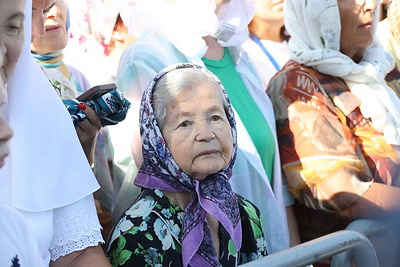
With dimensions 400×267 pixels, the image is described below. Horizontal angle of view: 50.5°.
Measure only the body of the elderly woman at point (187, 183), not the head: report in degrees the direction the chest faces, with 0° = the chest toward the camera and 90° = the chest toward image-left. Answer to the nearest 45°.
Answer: approximately 315°

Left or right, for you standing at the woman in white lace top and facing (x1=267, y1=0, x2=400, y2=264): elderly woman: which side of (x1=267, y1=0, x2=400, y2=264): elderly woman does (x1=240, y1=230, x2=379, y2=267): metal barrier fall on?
right

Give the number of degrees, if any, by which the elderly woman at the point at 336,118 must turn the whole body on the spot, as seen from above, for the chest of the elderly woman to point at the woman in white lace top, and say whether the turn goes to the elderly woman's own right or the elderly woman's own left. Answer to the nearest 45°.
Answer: approximately 90° to the elderly woman's own right

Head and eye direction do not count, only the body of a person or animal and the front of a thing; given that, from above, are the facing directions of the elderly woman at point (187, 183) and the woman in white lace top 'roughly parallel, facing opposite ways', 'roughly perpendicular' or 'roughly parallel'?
roughly perpendicular

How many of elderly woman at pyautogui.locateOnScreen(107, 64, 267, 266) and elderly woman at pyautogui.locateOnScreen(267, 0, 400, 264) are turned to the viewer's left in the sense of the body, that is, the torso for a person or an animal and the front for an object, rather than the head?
0

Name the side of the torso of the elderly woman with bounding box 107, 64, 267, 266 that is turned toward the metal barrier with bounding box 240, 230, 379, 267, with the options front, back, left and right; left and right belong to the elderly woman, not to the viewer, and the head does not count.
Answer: front

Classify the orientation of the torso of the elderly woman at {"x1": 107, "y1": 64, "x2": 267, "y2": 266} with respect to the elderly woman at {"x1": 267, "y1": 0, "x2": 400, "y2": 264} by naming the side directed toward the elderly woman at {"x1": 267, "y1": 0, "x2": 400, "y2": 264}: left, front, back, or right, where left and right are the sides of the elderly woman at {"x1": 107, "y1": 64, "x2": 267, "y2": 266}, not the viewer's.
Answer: left
